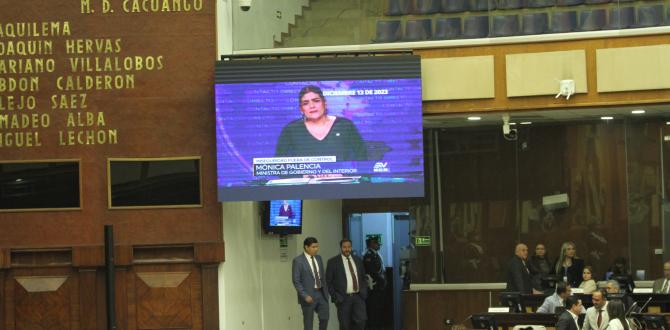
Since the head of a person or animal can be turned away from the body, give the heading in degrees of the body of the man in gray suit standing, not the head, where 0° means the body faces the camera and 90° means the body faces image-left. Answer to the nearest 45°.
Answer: approximately 315°

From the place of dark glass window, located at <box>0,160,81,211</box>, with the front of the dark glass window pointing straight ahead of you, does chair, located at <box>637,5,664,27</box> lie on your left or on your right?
on your left

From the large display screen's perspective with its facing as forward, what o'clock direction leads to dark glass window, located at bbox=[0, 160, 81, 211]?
The dark glass window is roughly at 3 o'clock from the large display screen.

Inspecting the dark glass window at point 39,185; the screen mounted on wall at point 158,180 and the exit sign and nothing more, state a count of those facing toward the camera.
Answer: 3

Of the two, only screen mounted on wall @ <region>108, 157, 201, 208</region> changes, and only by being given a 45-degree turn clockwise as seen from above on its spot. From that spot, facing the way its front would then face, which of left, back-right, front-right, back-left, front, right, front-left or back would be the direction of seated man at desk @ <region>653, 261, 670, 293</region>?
back-left

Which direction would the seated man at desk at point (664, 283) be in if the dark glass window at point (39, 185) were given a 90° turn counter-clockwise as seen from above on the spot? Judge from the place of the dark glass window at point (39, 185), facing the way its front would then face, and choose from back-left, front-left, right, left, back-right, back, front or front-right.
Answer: front

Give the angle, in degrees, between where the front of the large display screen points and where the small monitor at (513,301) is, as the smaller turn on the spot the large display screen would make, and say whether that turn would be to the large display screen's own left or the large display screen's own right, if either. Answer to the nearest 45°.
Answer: approximately 90° to the large display screen's own left
